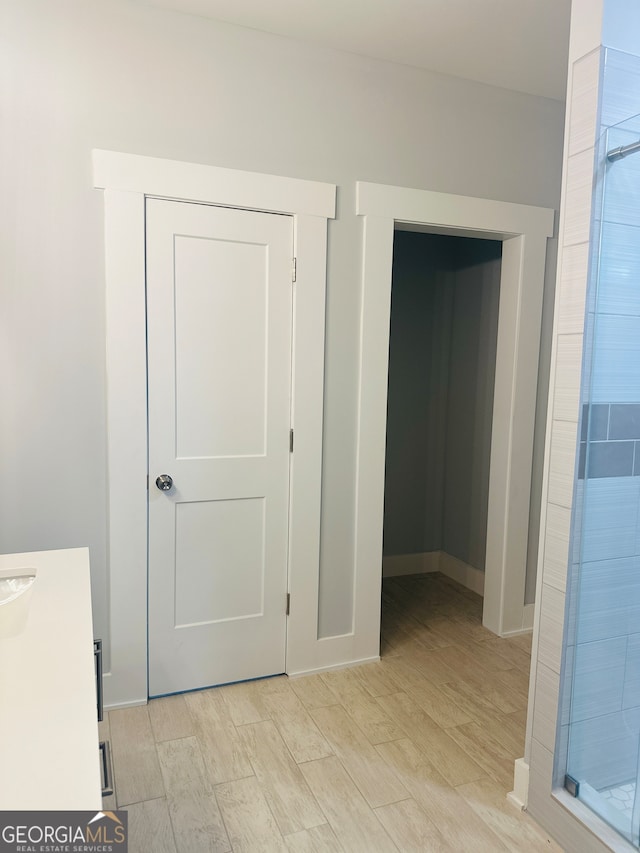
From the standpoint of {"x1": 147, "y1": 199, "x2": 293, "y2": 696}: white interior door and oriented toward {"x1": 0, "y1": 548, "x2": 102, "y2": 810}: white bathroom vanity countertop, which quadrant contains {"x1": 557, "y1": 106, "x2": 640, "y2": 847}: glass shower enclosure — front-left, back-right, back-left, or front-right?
front-left

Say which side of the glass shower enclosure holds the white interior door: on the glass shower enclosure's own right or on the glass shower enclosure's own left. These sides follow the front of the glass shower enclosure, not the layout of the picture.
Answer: on the glass shower enclosure's own right

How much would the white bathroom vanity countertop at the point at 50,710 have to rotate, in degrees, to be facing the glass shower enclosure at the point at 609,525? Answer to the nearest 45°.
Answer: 0° — it already faces it

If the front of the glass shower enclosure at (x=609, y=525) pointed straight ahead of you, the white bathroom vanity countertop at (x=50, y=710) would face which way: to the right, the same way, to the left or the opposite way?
the opposite way

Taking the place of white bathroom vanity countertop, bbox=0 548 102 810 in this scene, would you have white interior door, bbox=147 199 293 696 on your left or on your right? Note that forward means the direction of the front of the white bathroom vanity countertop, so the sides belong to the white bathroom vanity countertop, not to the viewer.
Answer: on your left

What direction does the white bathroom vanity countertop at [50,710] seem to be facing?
to the viewer's right

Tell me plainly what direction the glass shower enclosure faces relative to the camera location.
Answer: facing the viewer and to the left of the viewer

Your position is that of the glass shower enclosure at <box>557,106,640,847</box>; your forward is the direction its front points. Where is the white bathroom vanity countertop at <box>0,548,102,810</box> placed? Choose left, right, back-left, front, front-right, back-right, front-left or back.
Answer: front

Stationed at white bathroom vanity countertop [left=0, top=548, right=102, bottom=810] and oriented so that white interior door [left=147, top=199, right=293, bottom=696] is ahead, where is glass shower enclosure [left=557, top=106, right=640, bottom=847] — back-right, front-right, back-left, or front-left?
front-right

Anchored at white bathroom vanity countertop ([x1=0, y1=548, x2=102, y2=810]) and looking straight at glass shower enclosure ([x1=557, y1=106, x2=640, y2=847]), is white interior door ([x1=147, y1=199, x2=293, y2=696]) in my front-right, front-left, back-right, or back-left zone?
front-left
